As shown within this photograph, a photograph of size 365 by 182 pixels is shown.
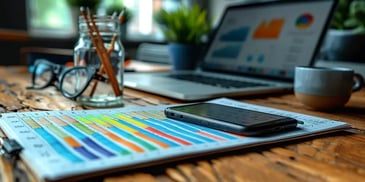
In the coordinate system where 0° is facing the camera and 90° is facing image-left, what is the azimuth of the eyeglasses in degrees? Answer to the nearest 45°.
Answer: approximately 45°

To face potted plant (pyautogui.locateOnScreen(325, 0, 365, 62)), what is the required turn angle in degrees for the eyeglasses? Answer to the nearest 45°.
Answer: approximately 135° to its left

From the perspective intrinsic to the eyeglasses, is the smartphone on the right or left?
on its left

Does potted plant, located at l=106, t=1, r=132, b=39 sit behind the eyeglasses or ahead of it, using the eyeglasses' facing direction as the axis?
behind

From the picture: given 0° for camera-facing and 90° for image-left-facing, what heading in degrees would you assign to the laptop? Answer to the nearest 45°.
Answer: approximately 45°
